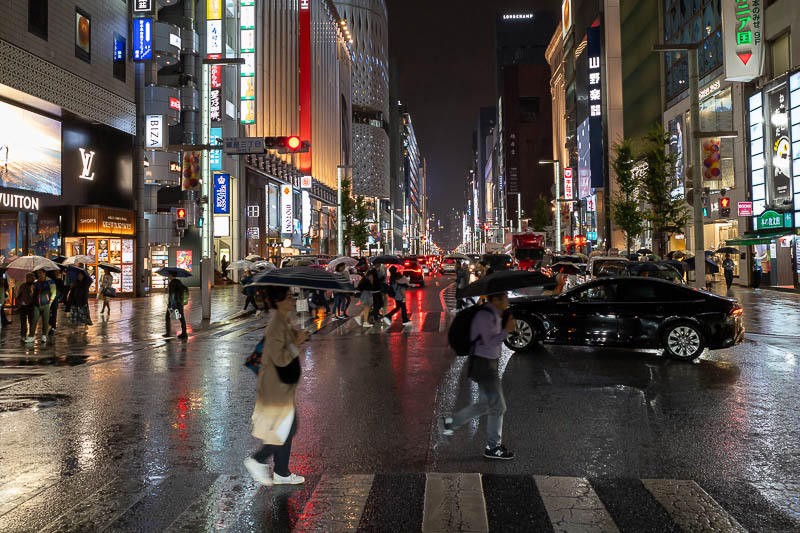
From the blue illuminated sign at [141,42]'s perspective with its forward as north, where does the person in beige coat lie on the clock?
The person in beige coat is roughly at 12 o'clock from the blue illuminated sign.

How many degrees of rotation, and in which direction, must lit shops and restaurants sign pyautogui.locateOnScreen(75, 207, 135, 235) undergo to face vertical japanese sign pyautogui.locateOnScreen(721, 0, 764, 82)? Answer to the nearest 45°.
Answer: approximately 90° to its left

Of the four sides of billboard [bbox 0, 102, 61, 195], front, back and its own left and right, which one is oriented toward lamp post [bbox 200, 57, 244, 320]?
front

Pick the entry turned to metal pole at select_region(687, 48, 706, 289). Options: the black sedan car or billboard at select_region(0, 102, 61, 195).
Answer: the billboard

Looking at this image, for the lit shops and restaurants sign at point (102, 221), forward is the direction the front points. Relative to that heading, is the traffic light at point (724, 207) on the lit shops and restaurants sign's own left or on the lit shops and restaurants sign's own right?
on the lit shops and restaurants sign's own left

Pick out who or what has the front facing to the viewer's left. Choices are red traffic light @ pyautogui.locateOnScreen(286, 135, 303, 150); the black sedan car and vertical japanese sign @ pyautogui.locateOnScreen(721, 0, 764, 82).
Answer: the black sedan car

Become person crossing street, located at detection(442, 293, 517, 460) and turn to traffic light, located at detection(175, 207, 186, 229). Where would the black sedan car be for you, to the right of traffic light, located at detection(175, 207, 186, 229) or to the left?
right

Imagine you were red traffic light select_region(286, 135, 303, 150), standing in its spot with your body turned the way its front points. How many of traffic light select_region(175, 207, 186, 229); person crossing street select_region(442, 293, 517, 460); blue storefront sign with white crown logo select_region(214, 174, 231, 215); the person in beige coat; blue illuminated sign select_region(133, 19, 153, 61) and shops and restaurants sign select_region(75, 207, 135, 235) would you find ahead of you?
2
